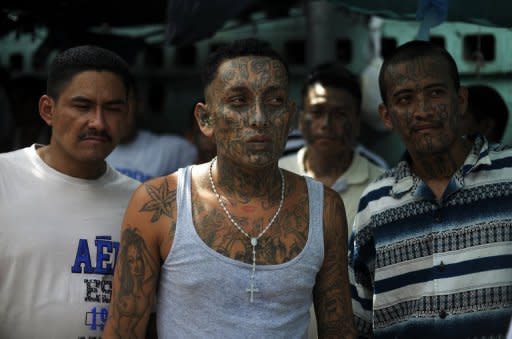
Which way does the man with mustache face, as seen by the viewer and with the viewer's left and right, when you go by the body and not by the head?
facing the viewer and to the right of the viewer
